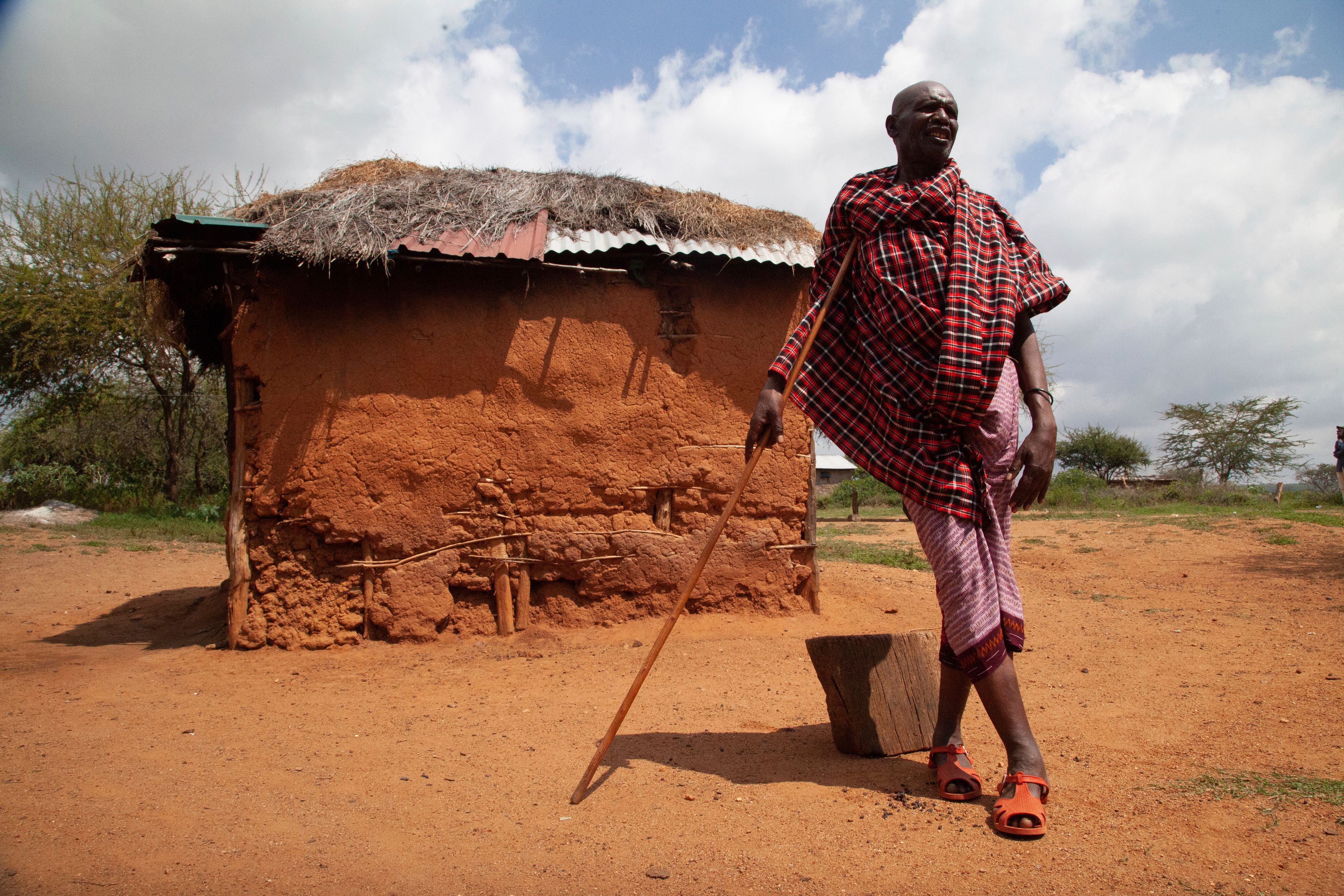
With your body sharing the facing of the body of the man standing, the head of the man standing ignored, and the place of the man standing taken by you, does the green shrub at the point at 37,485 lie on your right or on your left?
on your right

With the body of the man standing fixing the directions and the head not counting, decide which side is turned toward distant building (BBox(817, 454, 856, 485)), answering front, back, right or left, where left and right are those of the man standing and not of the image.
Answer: back

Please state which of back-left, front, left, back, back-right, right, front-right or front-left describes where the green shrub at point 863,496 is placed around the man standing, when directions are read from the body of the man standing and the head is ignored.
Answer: back

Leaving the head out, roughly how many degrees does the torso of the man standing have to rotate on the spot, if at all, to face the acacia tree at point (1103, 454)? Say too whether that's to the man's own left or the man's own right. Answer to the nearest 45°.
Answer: approximately 180°

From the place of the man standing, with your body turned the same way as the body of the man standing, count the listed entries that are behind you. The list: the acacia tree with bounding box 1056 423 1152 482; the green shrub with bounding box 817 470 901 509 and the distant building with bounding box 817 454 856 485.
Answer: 3

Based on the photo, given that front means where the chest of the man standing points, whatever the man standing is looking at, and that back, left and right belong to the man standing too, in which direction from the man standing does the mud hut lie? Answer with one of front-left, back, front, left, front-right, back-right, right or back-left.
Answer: back-right

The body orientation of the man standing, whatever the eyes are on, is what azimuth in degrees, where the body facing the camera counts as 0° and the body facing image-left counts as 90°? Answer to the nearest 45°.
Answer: approximately 0°
